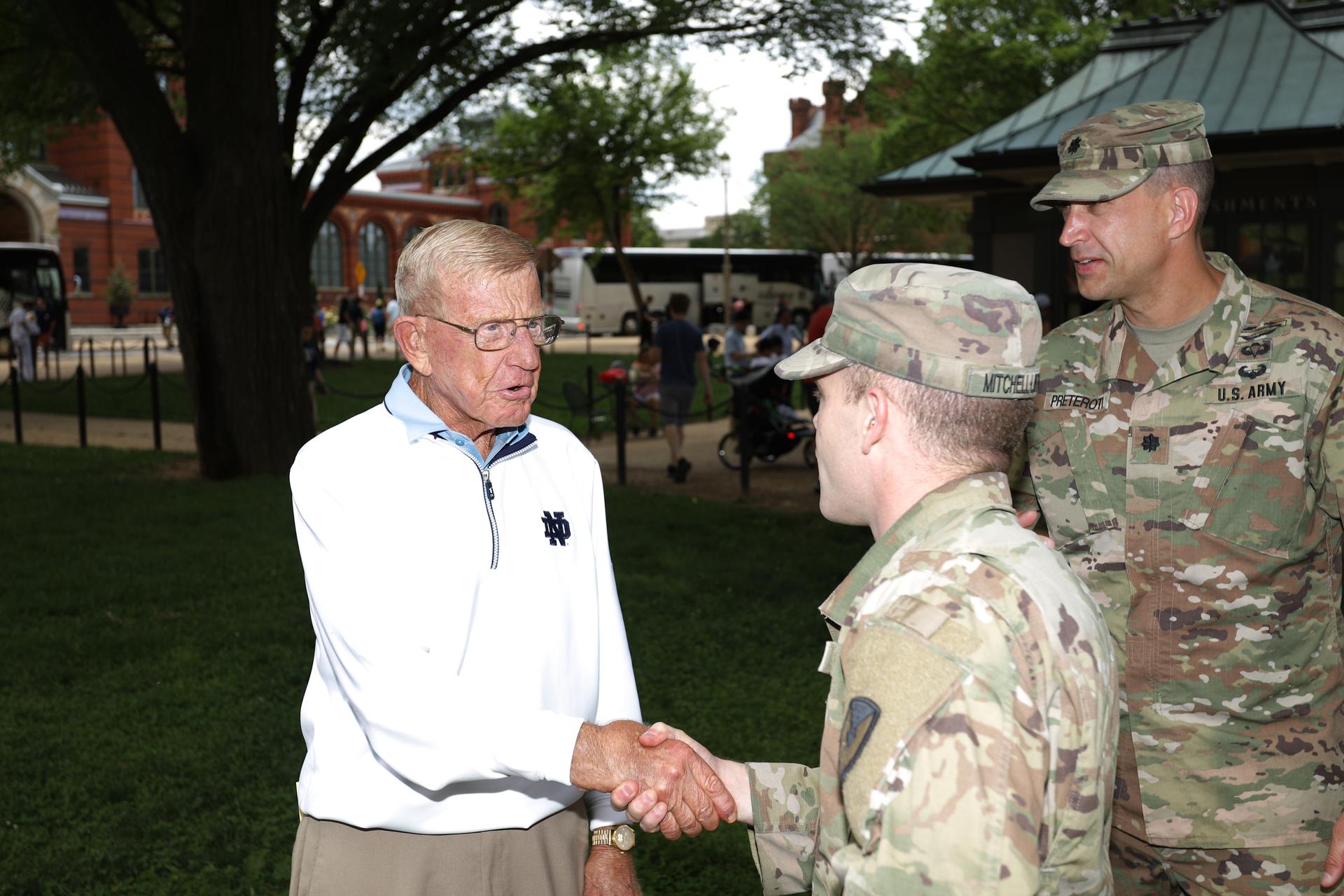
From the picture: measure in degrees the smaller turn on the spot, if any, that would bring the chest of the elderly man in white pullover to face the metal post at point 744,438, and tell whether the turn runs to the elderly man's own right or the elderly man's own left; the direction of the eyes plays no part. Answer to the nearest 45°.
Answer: approximately 135° to the elderly man's own left

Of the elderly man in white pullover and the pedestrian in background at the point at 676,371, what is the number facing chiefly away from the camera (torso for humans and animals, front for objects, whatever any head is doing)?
1

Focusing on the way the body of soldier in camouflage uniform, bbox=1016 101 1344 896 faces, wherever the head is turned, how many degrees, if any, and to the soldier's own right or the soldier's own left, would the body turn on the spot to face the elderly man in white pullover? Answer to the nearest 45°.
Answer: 0° — they already face them

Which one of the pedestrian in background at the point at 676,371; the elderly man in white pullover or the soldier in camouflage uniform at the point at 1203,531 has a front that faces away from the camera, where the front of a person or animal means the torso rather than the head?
the pedestrian in background

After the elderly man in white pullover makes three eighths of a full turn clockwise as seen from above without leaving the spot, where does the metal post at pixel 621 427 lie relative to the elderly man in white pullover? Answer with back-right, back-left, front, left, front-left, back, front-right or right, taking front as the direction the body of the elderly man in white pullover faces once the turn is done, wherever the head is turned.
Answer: right

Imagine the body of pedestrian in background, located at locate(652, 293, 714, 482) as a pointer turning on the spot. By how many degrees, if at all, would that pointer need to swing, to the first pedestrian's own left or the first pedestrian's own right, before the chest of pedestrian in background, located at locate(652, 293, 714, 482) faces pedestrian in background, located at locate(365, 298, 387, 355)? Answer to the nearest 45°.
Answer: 0° — they already face them

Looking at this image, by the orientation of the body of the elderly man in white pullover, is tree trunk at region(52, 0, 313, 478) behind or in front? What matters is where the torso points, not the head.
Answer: behind

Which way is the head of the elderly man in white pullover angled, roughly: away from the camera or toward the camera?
toward the camera

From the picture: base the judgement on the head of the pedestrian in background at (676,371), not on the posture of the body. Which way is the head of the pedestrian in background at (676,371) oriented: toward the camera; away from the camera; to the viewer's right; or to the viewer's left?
away from the camera

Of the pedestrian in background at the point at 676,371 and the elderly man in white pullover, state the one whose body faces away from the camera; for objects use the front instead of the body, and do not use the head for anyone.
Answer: the pedestrian in background

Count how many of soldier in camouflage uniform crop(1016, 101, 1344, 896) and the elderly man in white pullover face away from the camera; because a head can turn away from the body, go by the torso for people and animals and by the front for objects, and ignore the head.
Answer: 0

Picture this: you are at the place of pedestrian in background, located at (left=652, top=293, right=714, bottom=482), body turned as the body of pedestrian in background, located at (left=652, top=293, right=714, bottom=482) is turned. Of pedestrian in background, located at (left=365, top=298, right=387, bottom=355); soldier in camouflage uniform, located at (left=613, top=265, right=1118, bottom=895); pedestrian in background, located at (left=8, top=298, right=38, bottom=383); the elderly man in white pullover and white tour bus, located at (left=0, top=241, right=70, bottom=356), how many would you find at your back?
2

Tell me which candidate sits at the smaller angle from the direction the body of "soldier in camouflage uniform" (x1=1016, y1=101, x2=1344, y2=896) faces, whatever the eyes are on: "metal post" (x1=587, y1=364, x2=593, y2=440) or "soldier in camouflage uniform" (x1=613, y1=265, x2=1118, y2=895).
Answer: the soldier in camouflage uniform

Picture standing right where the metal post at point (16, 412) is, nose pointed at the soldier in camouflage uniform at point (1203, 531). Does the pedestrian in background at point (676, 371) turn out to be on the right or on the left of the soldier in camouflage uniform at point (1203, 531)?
left

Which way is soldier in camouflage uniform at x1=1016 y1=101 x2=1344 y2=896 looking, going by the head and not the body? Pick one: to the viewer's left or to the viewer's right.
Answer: to the viewer's left

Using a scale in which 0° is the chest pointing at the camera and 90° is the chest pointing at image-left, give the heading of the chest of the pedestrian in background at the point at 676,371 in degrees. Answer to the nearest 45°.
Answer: approximately 180°

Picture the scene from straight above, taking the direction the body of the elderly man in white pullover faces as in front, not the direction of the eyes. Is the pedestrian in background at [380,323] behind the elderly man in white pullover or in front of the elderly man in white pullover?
behind

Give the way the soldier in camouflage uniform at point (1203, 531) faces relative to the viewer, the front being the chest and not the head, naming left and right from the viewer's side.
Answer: facing the viewer and to the left of the viewer
